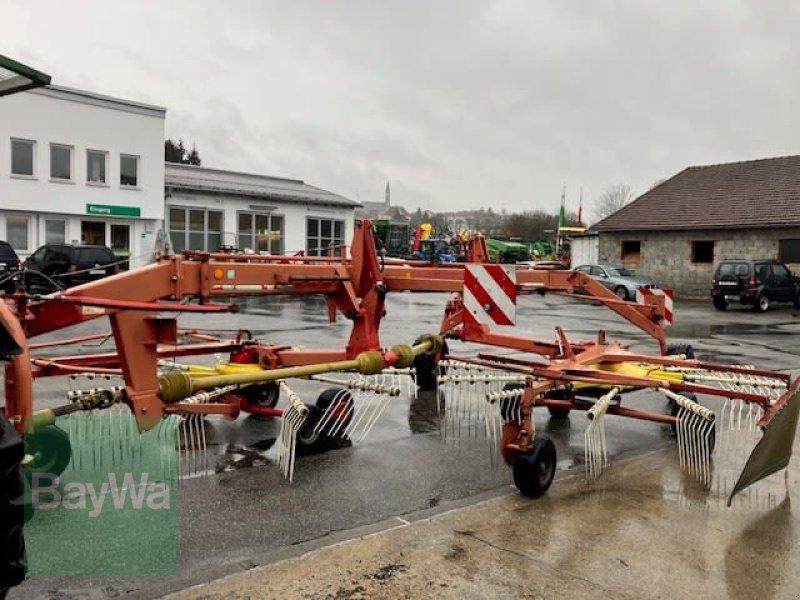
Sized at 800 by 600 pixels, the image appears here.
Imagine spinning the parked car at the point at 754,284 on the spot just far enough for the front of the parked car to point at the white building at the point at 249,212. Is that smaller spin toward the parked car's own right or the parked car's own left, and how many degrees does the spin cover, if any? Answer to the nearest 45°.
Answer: approximately 135° to the parked car's own left

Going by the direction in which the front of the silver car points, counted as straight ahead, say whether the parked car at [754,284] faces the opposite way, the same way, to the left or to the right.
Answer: to the left

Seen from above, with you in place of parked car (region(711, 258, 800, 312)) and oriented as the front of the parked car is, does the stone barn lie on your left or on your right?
on your left

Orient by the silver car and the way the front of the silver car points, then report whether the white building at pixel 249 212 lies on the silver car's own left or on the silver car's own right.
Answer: on the silver car's own right

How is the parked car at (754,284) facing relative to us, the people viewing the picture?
facing away from the viewer and to the right of the viewer
